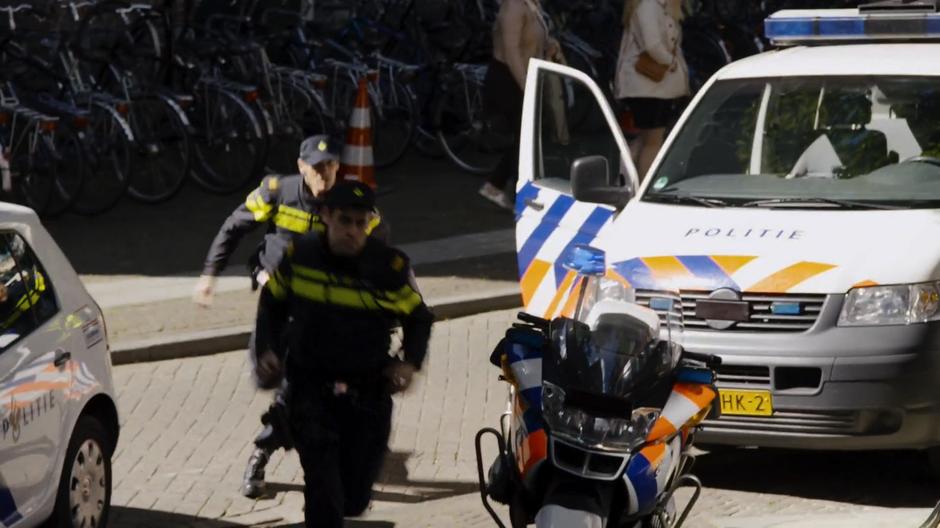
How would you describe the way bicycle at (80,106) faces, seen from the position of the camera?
facing away from the viewer and to the left of the viewer

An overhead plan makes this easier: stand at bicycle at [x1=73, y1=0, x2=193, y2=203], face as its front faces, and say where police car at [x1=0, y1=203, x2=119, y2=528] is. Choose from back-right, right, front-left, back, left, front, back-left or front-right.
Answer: back-left

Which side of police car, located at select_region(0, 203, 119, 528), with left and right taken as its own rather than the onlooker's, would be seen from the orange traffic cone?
back

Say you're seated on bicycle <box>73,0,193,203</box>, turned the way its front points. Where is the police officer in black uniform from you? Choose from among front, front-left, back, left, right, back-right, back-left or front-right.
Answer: back-left

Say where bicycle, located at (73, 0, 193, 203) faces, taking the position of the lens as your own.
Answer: facing away from the viewer and to the left of the viewer

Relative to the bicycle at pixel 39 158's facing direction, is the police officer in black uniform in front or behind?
behind

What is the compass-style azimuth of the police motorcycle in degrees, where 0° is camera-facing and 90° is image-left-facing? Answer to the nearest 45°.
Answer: approximately 0°

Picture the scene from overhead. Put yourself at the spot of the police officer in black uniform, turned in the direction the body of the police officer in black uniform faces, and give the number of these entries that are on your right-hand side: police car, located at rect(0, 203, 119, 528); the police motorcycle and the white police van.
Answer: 1

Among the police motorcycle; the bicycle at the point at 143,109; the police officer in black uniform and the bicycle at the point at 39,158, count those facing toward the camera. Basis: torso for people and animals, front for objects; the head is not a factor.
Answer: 2

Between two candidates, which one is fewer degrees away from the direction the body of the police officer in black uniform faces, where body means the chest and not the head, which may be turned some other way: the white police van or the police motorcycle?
the police motorcycle
